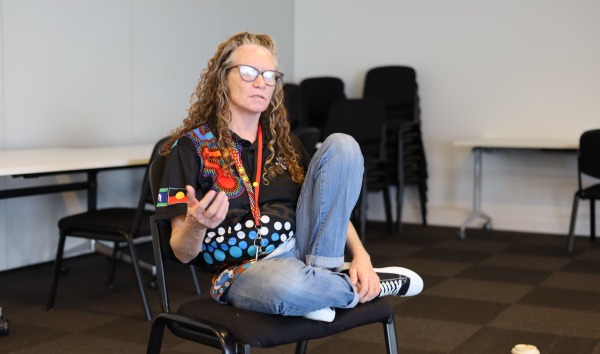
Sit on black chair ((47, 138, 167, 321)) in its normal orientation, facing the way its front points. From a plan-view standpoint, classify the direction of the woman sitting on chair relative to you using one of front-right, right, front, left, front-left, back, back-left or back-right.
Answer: back-left

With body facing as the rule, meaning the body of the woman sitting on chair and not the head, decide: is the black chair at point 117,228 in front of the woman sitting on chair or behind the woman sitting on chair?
behind

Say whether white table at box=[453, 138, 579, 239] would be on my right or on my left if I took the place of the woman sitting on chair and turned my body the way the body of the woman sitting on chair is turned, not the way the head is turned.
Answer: on my left

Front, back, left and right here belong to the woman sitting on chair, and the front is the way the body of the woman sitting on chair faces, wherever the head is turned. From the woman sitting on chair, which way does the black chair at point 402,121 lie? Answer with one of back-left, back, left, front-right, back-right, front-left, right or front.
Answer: back-left
